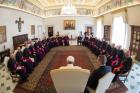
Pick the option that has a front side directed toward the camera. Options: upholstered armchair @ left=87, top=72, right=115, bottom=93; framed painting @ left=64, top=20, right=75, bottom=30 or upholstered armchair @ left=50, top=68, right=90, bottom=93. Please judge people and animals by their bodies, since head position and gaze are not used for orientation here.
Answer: the framed painting

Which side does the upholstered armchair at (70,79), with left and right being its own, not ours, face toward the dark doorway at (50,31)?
front

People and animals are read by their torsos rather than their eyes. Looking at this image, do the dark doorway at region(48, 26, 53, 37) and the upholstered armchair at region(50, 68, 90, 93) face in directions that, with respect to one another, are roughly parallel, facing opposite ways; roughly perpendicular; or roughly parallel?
roughly parallel, facing opposite ways

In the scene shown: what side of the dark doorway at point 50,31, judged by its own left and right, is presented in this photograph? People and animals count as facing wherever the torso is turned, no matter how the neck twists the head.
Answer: front

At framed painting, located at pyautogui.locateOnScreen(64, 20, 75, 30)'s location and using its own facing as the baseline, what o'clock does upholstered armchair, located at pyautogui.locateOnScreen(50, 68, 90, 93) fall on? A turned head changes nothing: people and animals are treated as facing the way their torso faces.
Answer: The upholstered armchair is roughly at 12 o'clock from the framed painting.

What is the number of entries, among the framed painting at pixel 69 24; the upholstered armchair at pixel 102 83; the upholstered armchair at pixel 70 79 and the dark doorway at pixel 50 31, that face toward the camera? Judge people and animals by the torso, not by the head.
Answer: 2

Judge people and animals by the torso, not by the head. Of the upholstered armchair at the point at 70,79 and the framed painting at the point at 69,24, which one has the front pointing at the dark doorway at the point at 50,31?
the upholstered armchair

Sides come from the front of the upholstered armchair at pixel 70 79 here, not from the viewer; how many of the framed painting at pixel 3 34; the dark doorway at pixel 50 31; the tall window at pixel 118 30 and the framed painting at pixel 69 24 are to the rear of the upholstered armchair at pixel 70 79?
0

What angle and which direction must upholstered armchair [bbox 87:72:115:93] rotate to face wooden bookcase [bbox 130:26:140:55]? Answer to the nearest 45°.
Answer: approximately 45° to its right

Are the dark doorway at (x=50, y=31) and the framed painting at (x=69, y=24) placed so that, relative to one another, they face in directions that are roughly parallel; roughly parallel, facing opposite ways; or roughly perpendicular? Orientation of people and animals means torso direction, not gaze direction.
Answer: roughly parallel

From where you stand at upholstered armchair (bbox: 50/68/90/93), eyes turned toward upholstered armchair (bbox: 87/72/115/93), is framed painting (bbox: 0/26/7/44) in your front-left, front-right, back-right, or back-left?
back-left

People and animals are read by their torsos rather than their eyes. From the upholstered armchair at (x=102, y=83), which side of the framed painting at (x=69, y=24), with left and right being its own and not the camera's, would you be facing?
front

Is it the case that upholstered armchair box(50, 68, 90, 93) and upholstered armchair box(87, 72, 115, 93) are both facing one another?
no

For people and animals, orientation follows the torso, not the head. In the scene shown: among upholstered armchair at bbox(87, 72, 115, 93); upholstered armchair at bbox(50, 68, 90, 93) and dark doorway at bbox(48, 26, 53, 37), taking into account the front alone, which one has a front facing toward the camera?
the dark doorway

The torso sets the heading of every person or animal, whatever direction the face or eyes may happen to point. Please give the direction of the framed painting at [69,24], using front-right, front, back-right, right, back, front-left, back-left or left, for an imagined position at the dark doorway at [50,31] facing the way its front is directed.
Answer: left

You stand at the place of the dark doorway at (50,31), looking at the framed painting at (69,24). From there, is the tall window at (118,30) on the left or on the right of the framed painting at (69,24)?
right

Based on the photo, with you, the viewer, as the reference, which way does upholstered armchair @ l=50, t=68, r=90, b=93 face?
facing away from the viewer

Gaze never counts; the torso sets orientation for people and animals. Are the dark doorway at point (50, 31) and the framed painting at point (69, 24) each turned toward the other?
no

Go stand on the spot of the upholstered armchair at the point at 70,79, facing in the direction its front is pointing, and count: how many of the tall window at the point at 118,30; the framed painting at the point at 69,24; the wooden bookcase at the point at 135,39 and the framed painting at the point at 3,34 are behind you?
0

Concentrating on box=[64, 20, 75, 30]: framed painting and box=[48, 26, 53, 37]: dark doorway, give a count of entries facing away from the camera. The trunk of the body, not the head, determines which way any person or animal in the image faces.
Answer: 0
